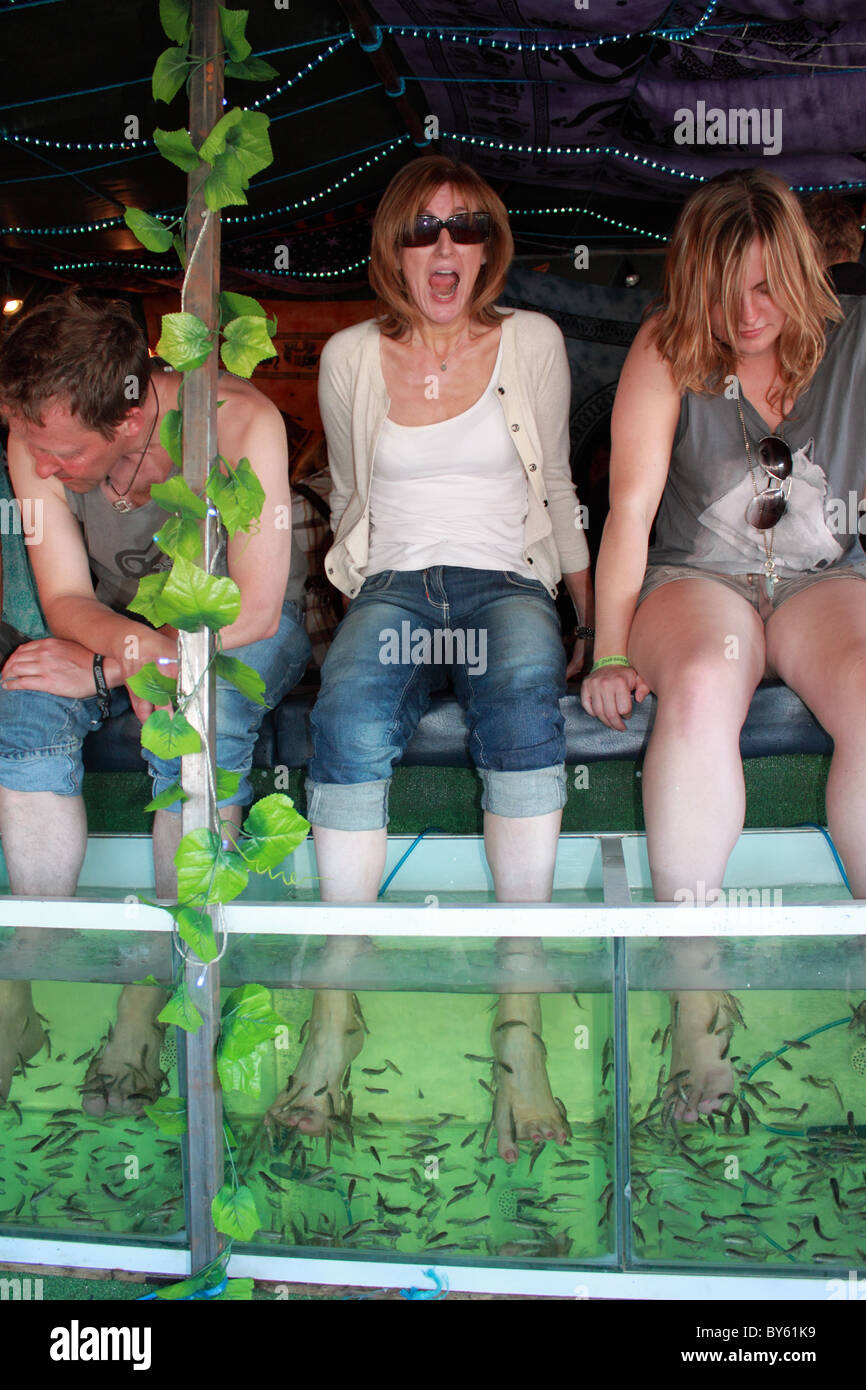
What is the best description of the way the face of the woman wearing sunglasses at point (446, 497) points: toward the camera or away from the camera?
toward the camera

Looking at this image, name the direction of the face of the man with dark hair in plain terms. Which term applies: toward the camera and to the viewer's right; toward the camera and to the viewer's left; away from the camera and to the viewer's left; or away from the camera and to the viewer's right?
toward the camera and to the viewer's left

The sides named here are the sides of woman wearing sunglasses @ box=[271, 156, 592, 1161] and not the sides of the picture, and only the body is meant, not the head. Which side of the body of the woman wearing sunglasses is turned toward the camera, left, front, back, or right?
front

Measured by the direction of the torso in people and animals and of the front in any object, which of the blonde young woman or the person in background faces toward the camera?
the blonde young woman

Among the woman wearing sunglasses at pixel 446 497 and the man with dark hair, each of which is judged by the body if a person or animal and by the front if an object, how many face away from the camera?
0

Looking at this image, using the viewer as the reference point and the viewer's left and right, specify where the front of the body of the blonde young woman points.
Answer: facing the viewer

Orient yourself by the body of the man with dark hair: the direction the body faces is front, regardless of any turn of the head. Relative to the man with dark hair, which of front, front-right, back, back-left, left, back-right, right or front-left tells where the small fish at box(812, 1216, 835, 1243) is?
left

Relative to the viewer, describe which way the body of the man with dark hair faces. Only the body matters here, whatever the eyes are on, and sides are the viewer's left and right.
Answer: facing the viewer and to the left of the viewer
